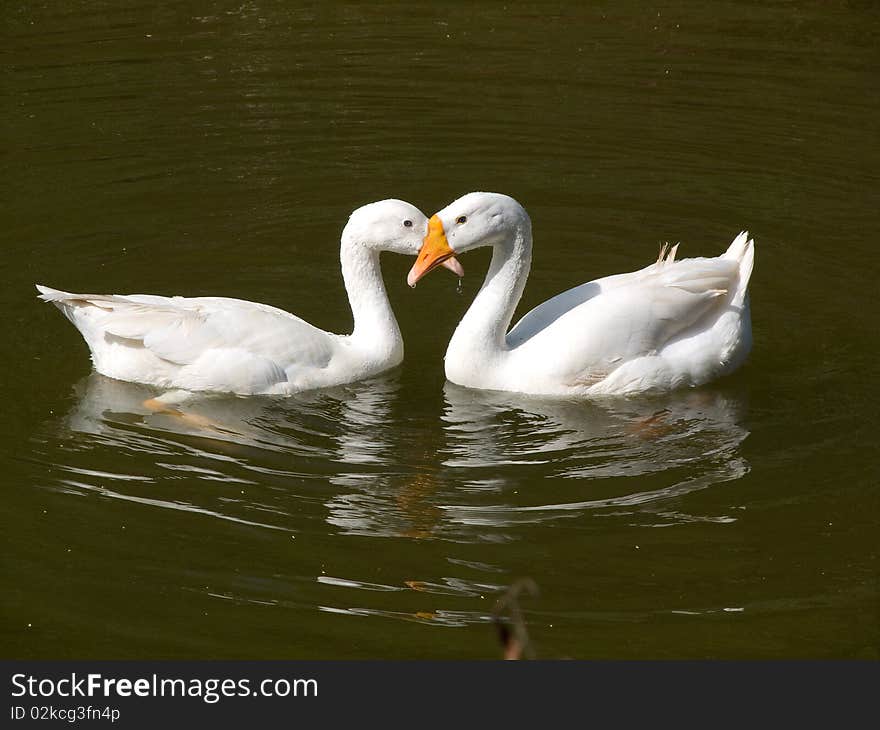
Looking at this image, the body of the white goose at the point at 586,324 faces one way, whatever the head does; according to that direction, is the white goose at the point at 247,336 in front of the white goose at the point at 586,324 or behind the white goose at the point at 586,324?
in front

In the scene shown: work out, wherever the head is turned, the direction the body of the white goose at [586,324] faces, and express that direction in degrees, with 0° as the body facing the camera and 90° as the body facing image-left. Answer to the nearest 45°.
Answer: approximately 90°

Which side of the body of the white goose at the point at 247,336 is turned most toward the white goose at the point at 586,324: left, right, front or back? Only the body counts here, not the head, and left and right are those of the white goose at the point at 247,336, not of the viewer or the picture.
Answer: front

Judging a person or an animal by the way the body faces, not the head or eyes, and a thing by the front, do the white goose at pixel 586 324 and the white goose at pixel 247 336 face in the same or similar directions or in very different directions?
very different directions

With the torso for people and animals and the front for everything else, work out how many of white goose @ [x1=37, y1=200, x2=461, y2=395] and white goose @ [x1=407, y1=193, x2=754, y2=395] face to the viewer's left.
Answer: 1

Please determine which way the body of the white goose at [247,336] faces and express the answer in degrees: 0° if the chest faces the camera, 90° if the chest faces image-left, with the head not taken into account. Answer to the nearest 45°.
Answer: approximately 270°
